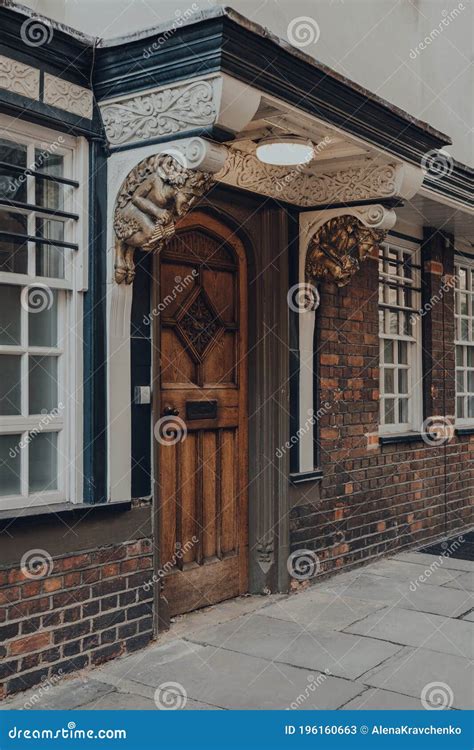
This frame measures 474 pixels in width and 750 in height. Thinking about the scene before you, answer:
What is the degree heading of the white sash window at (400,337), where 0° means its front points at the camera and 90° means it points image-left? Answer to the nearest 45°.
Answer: approximately 315°

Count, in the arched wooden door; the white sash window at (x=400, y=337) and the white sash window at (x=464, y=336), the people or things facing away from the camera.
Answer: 0

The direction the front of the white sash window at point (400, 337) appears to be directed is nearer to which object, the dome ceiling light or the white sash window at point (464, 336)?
the dome ceiling light

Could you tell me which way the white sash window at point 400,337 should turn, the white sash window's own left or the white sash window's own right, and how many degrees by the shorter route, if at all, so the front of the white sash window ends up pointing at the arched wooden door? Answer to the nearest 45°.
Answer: approximately 90° to the white sash window's own right

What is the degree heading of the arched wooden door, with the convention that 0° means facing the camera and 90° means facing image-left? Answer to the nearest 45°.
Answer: approximately 315°

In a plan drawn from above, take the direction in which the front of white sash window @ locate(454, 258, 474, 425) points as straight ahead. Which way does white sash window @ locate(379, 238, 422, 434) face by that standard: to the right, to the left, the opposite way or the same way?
the same way

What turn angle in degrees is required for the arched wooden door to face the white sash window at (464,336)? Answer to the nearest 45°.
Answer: approximately 90° to its left

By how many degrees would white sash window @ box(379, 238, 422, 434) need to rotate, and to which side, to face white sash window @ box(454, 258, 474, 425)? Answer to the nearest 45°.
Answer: approximately 90° to its left

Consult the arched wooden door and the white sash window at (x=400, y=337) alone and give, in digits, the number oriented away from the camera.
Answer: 0

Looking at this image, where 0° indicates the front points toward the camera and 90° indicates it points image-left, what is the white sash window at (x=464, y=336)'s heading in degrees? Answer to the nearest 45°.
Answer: approximately 315°

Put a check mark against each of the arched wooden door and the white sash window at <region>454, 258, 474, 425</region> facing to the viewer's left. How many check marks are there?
0

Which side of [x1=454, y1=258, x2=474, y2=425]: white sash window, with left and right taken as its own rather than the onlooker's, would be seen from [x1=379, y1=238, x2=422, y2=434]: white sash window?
right

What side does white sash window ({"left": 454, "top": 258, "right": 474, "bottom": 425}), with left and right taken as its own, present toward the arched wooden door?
right

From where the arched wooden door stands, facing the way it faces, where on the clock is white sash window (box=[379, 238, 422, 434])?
The white sash window is roughly at 9 o'clock from the arched wooden door.

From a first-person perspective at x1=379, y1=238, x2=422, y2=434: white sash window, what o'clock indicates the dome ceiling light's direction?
The dome ceiling light is roughly at 2 o'clock from the white sash window.
